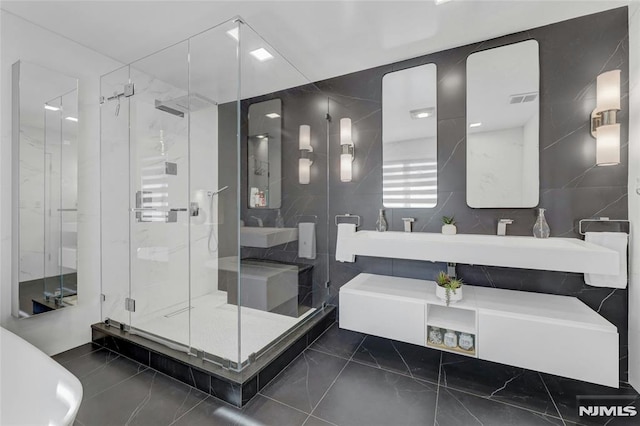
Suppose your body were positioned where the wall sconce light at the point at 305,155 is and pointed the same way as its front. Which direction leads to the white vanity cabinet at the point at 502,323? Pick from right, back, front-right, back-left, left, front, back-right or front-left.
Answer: left

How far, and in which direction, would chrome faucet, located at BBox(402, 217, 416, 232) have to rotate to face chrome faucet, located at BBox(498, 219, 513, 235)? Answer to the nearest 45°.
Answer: approximately 90° to its left

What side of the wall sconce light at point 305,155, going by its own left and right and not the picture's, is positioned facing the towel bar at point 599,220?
left

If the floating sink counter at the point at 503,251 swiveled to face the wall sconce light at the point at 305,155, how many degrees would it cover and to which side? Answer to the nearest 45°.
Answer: approximately 90° to its right
